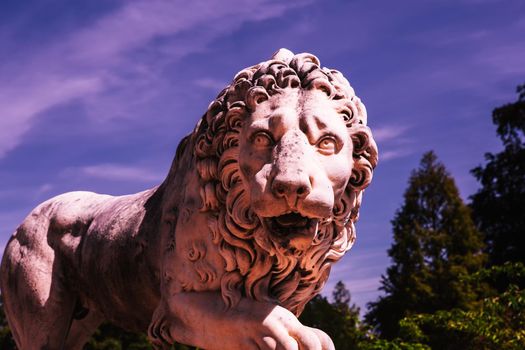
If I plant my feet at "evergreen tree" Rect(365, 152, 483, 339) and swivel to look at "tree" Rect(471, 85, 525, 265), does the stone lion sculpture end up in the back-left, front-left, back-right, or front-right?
back-right

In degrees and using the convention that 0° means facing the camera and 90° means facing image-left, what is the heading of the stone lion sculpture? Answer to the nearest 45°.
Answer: approximately 315°

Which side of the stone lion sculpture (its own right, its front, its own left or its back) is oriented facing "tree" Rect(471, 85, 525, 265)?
left

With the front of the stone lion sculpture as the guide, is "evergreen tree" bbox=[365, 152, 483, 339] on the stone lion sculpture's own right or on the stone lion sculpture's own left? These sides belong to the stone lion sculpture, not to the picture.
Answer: on the stone lion sculpture's own left
